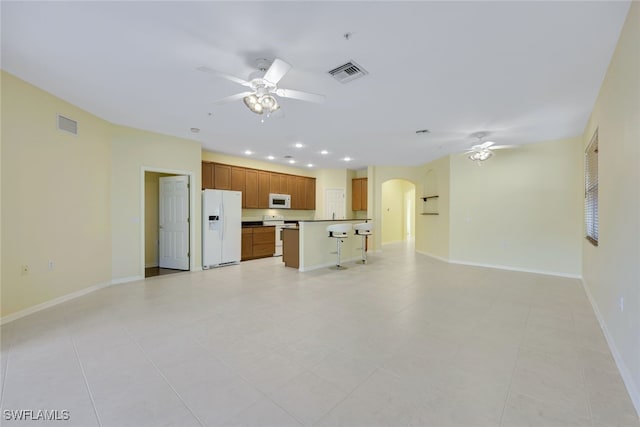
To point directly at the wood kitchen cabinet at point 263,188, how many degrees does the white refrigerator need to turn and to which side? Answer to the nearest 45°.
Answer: approximately 90° to its left

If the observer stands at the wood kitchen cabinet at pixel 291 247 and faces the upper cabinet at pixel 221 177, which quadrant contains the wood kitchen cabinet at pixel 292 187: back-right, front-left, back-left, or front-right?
front-right

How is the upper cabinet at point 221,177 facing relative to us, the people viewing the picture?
facing the viewer and to the right of the viewer

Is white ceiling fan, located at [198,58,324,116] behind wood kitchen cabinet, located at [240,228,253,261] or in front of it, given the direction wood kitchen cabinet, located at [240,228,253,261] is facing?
in front

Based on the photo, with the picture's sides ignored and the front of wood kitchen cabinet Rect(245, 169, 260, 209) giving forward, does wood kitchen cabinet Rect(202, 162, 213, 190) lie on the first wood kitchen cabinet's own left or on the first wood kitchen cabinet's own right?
on the first wood kitchen cabinet's own right

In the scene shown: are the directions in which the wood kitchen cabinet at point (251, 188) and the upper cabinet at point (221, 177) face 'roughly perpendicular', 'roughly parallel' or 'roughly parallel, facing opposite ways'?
roughly parallel

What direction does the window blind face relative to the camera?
to the viewer's left

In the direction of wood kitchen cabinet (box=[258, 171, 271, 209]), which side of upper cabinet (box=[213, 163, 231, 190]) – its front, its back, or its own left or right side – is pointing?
left

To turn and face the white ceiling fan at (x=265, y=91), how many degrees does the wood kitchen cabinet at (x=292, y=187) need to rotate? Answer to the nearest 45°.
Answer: approximately 45° to its right

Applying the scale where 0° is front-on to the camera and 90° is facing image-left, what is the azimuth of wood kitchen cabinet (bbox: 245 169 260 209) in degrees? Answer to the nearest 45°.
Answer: approximately 315°

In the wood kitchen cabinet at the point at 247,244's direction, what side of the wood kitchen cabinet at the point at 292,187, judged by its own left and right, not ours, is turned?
right

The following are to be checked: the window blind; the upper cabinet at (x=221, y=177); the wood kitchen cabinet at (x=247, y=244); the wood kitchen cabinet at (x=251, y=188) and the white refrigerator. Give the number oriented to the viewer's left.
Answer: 1

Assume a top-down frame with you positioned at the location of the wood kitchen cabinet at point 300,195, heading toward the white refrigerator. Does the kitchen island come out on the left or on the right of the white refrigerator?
left

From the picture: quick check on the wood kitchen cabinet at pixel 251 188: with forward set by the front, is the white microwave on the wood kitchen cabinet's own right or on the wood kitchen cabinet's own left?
on the wood kitchen cabinet's own left

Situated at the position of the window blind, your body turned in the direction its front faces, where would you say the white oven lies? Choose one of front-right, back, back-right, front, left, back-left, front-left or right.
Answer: front

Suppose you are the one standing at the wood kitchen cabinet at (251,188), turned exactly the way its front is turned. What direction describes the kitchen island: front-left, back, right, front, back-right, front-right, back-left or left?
front

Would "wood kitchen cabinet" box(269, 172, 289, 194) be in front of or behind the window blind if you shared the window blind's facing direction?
in front

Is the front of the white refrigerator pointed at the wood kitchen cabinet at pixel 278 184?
no

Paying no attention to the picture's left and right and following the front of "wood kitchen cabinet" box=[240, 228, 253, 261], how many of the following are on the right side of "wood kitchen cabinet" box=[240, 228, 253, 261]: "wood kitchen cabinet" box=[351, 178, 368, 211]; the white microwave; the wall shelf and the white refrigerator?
1
